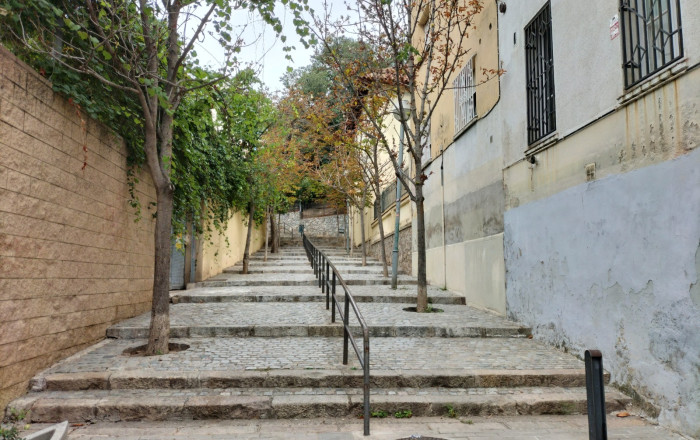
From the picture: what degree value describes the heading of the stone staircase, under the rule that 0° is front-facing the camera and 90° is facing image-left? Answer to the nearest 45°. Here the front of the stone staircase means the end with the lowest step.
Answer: approximately 0°

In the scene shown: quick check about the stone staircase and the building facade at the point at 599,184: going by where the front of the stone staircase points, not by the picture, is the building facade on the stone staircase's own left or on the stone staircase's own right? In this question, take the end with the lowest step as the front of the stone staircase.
on the stone staircase's own left

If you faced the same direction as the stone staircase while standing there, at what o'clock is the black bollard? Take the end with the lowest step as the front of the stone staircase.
The black bollard is roughly at 11 o'clock from the stone staircase.
